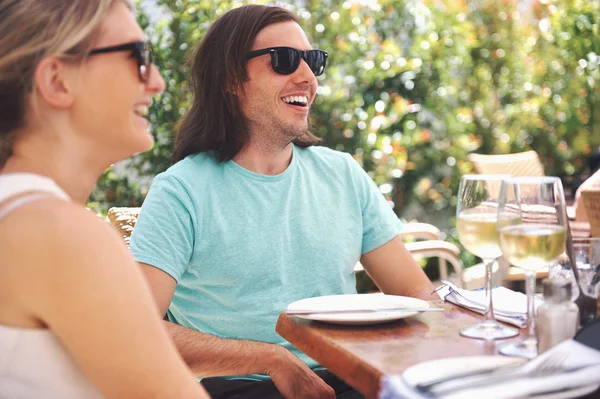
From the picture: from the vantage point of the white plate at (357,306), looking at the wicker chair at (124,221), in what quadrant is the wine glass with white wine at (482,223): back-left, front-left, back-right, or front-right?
back-right

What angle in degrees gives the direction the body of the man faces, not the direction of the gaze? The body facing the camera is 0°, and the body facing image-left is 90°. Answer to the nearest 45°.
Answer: approximately 315°

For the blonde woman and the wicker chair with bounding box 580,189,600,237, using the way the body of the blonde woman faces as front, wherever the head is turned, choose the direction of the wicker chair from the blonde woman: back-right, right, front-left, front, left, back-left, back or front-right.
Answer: front-left

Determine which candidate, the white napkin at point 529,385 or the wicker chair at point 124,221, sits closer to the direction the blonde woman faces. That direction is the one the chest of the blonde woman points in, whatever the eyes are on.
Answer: the white napkin

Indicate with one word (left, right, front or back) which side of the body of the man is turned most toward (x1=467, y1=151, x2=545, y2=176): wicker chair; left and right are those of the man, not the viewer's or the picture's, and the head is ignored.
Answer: left

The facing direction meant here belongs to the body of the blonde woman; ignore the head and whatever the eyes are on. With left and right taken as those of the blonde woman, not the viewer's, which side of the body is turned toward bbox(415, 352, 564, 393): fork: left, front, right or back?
front

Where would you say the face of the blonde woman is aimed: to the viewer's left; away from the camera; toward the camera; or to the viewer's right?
to the viewer's right

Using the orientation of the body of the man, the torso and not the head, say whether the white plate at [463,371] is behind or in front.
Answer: in front

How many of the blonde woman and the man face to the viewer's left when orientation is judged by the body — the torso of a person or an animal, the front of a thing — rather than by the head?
0

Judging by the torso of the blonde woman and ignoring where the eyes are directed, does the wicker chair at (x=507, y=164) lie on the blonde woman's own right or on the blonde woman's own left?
on the blonde woman's own left

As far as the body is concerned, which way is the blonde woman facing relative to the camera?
to the viewer's right

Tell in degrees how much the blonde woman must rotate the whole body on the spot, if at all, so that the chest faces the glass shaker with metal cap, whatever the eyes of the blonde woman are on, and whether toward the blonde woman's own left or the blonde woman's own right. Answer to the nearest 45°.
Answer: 0° — they already face it
